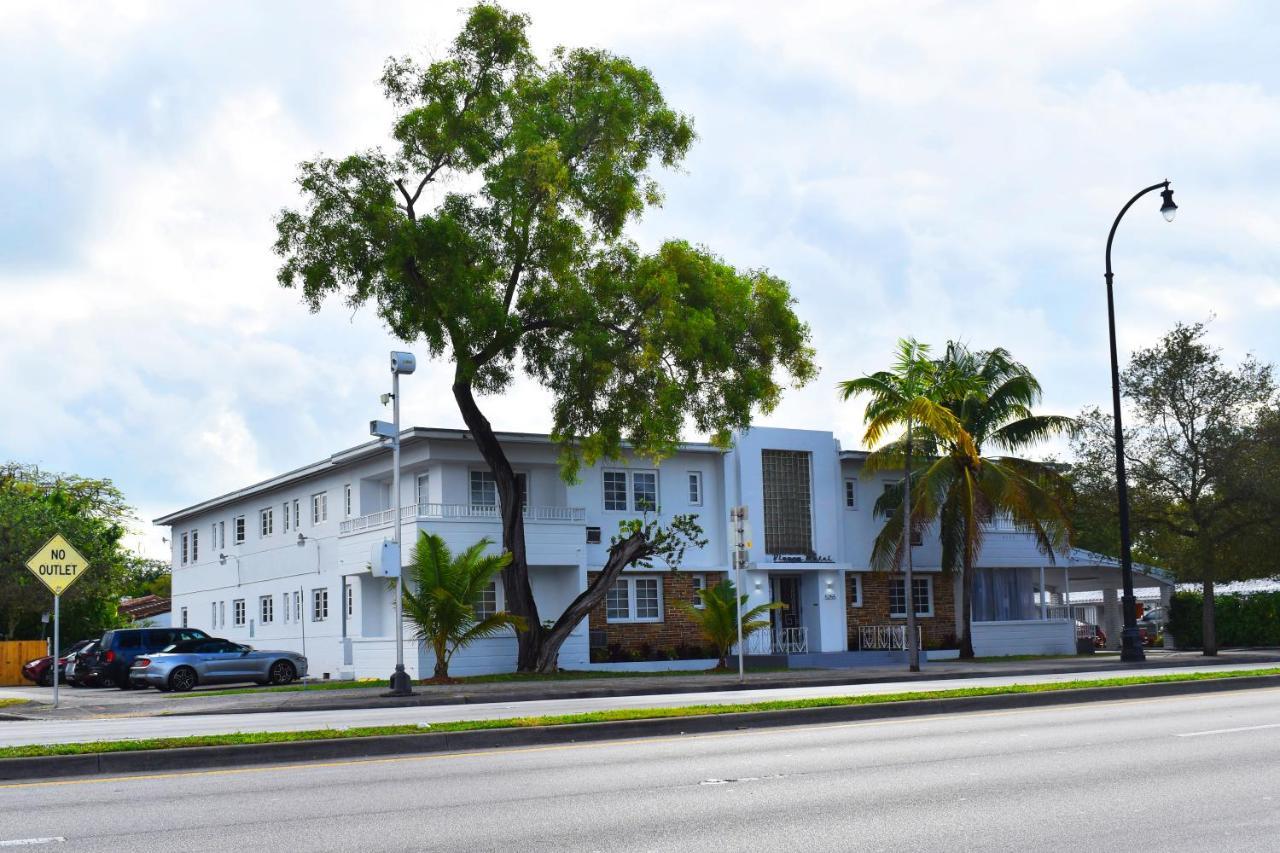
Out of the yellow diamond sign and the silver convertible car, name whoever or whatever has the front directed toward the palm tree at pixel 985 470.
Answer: the silver convertible car

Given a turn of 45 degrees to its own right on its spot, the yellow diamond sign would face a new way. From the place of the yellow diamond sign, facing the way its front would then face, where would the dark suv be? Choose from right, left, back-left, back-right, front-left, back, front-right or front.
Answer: back-right

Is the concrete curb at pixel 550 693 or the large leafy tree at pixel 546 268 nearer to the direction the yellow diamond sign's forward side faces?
the concrete curb

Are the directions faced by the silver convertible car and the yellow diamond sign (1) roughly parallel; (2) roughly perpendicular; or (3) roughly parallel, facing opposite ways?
roughly perpendicular

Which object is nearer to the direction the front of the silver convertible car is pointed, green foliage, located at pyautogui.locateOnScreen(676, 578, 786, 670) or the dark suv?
the green foliage

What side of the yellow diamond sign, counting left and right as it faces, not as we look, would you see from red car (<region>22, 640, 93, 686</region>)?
back

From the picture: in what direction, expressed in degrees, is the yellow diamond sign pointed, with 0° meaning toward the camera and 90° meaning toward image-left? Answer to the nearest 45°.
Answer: approximately 0°

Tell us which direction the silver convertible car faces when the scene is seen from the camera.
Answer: facing to the right of the viewer

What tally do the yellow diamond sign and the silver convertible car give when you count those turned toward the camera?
1
